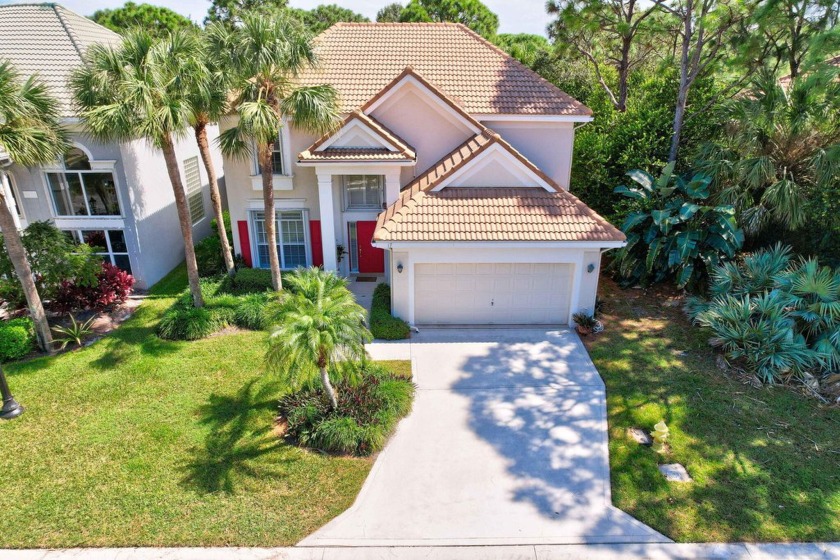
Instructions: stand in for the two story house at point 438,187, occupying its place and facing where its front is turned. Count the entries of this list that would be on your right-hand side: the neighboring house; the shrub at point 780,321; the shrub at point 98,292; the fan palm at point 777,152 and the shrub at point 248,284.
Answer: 3

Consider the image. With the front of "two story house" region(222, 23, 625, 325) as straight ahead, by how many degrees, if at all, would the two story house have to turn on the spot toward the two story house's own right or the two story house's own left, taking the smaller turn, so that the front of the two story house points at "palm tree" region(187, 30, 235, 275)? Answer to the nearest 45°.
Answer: approximately 45° to the two story house's own right

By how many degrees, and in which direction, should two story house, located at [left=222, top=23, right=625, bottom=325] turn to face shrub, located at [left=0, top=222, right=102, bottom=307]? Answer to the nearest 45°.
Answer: approximately 90° to its right

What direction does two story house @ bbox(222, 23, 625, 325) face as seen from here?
toward the camera

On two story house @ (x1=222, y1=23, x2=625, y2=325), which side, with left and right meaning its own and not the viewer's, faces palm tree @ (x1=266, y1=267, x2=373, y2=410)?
front

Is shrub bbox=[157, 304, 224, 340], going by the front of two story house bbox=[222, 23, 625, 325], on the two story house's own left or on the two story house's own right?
on the two story house's own right

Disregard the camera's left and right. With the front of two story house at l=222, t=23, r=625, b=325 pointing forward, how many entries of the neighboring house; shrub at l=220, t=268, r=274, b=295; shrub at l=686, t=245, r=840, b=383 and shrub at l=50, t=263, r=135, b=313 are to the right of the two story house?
3

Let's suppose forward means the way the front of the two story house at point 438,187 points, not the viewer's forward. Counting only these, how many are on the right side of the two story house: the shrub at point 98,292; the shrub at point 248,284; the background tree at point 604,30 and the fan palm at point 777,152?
2

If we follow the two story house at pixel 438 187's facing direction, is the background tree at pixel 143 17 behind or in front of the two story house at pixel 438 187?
behind

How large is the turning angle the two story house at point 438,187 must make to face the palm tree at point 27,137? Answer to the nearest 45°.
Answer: approximately 45° to its right

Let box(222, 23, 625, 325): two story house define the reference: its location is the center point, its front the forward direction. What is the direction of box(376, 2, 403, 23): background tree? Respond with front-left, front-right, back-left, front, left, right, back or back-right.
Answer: back

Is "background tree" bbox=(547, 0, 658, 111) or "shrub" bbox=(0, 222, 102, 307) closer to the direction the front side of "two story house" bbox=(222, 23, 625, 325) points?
the shrub

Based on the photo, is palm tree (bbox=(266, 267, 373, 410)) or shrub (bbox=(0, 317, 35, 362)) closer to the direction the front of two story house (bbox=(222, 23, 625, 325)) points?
the palm tree

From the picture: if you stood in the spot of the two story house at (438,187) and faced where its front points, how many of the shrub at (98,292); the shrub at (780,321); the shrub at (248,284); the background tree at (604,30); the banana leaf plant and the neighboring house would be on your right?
3

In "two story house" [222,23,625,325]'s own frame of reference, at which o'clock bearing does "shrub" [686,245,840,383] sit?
The shrub is roughly at 10 o'clock from the two story house.

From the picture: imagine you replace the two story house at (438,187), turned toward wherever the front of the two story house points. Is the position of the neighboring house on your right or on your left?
on your right

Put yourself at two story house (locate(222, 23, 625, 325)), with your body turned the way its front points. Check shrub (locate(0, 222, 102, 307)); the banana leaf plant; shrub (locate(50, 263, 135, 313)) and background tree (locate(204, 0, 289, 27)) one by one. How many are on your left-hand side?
1
